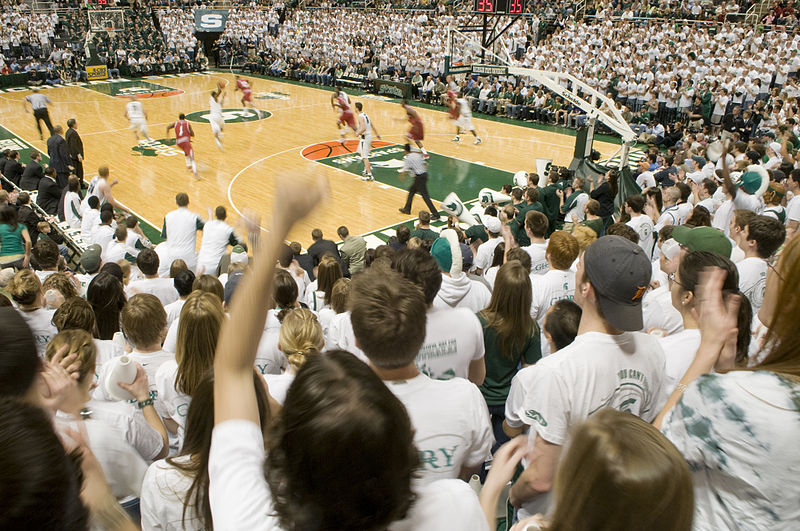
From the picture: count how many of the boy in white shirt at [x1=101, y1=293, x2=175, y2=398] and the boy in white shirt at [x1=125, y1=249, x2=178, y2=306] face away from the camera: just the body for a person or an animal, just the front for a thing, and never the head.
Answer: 2

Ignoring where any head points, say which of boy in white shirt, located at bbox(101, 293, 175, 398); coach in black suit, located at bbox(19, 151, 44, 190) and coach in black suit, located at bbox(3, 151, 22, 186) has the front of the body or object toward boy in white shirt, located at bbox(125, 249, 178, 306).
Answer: boy in white shirt, located at bbox(101, 293, 175, 398)

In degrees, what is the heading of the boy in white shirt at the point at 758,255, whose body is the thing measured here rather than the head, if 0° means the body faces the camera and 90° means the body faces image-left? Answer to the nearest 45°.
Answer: approximately 135°

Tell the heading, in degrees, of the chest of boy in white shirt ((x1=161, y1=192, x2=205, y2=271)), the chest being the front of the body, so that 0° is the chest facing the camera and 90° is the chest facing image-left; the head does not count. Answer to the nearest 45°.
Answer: approximately 180°

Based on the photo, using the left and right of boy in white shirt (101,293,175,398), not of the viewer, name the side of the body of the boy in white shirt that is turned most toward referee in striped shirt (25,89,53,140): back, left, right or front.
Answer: front

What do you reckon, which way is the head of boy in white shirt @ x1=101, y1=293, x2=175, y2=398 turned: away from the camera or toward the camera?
away from the camera

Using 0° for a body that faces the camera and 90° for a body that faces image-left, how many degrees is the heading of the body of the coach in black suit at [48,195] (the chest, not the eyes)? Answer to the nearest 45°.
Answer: approximately 225°

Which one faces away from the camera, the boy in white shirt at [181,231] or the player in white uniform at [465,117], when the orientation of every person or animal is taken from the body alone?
the boy in white shirt

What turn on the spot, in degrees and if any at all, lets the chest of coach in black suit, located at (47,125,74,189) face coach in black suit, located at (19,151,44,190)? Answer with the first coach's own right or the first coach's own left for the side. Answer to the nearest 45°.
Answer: approximately 180°

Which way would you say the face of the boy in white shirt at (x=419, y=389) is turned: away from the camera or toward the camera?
away from the camera

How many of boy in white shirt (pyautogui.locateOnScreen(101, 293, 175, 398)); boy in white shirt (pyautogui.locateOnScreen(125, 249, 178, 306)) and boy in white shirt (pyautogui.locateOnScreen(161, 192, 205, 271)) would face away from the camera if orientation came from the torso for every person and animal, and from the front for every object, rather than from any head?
3

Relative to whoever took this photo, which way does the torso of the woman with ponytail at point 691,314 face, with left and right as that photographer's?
facing away from the viewer and to the left of the viewer

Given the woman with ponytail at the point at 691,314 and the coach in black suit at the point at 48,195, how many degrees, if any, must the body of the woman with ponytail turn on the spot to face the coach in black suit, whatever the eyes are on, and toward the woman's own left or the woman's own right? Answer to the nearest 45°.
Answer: approximately 45° to the woman's own left

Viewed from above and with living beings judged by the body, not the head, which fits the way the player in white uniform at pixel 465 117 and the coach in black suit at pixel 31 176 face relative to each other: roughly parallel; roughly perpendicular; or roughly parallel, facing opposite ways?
roughly perpendicular

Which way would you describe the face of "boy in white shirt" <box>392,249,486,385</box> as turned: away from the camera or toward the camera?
away from the camera
